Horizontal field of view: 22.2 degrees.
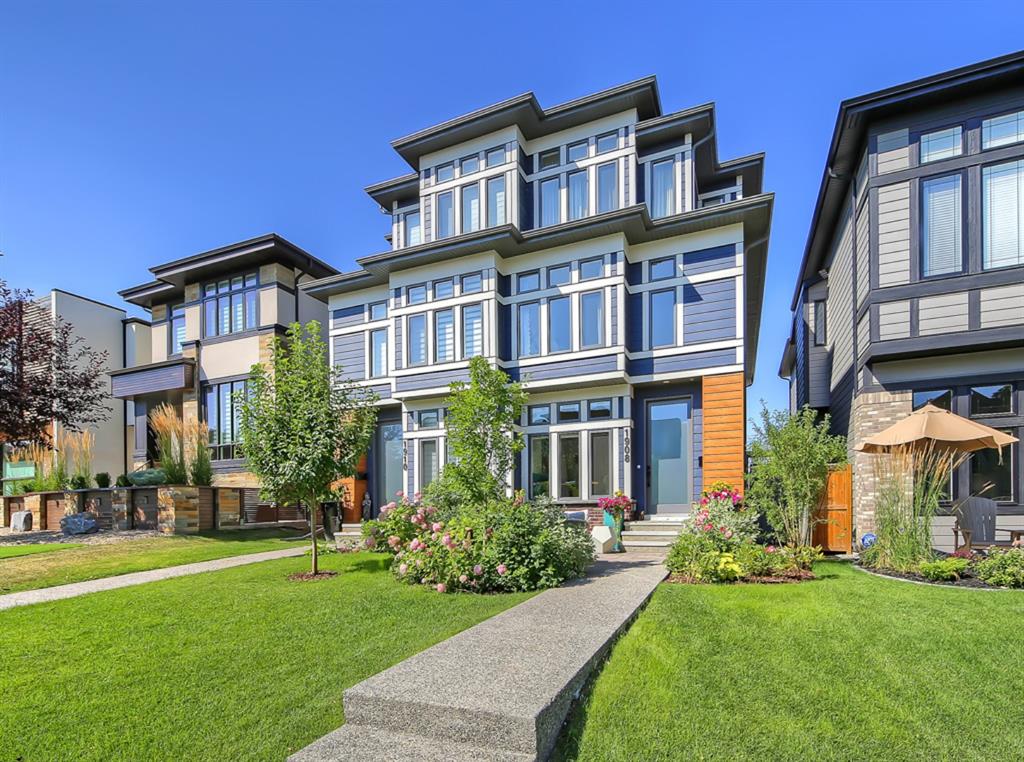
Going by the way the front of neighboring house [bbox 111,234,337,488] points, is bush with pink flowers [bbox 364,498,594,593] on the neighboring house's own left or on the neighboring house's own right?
on the neighboring house's own left

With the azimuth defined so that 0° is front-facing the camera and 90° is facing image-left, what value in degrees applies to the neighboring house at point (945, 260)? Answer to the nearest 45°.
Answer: approximately 0°

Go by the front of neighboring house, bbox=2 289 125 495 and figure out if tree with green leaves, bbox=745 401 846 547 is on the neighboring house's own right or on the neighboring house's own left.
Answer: on the neighboring house's own left

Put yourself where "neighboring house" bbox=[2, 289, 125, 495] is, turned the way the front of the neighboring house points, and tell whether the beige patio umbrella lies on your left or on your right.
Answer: on your left

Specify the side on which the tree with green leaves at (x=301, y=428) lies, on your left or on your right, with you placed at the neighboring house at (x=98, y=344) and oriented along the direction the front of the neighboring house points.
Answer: on your left

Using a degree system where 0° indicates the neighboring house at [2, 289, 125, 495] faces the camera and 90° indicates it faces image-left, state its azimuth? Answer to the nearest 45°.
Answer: approximately 45°

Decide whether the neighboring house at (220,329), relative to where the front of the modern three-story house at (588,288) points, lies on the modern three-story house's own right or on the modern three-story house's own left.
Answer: on the modern three-story house's own right
